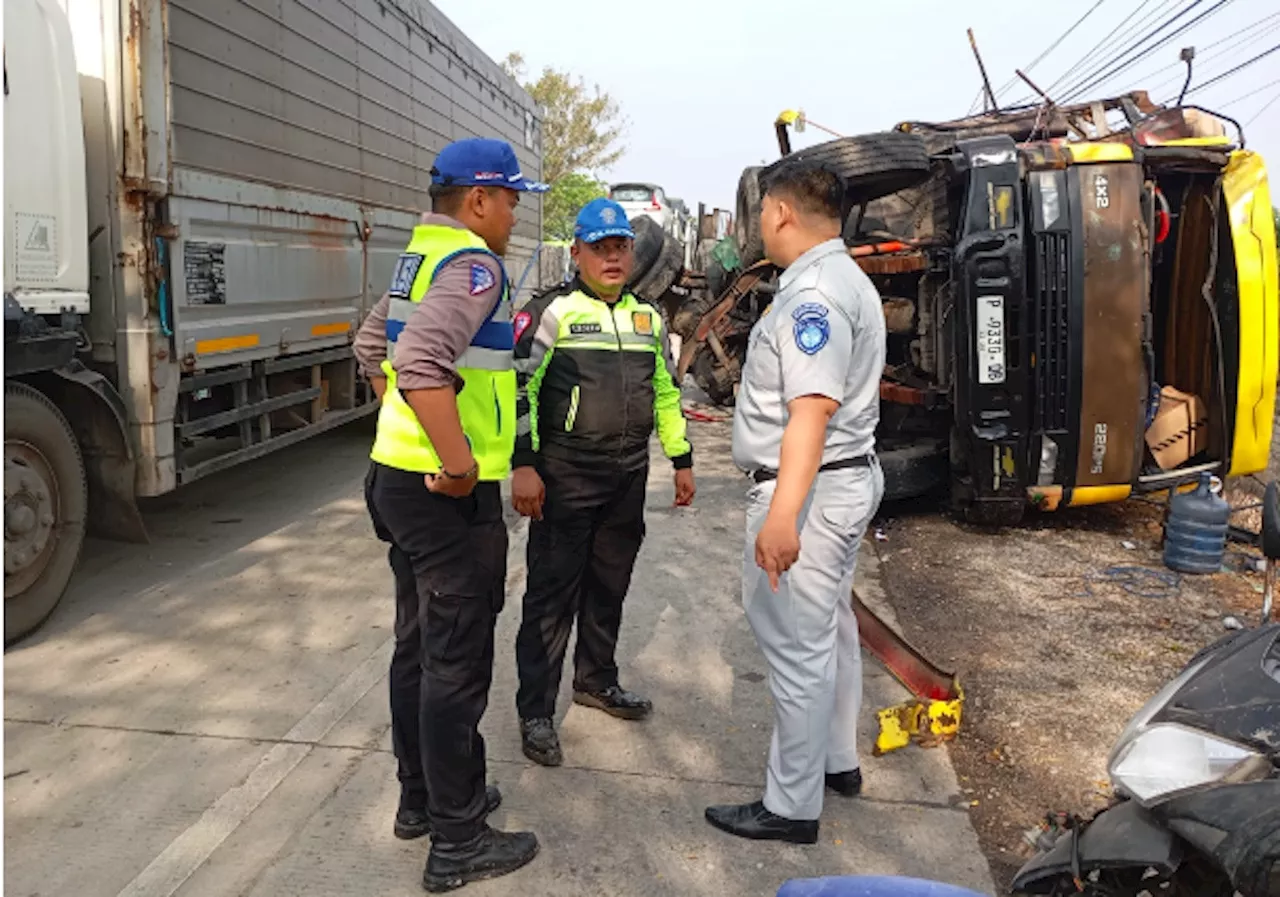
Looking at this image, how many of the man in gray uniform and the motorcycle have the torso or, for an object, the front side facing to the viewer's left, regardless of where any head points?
2

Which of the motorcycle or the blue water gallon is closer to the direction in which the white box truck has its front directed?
the motorcycle

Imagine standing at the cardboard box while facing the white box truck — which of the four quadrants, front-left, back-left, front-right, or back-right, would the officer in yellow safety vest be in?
front-left

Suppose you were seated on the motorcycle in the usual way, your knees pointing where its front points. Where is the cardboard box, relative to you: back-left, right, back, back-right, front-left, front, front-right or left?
right

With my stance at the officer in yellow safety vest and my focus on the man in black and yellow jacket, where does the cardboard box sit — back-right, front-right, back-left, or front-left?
front-right

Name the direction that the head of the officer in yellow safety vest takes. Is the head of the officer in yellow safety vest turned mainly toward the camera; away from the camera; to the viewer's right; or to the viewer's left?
to the viewer's right

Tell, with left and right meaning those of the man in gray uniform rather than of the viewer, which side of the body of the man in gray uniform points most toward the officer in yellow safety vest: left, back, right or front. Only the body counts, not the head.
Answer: front

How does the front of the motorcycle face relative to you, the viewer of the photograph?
facing to the left of the viewer

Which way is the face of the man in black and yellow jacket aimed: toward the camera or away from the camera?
toward the camera

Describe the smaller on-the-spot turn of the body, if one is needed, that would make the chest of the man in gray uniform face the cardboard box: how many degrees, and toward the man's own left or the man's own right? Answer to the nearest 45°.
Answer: approximately 135° to the man's own right

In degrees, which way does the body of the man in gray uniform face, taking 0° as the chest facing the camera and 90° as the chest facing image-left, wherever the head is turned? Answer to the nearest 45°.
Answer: approximately 90°

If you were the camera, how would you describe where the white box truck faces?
facing the viewer and to the left of the viewer

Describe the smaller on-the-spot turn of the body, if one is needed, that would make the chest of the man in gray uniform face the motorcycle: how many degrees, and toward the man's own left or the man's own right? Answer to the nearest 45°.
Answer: approximately 135° to the man's own left

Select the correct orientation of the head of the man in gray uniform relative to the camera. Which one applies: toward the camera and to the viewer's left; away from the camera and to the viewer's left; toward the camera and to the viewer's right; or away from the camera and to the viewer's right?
away from the camera and to the viewer's left
